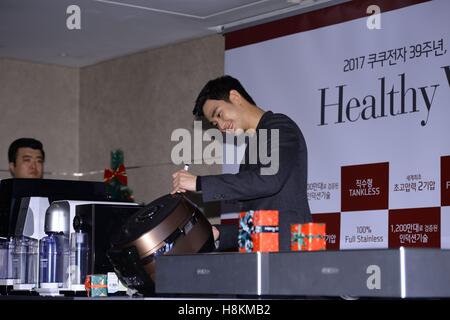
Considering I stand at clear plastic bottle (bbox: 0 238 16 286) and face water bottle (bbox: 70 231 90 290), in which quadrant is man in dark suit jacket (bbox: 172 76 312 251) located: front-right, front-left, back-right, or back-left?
front-left

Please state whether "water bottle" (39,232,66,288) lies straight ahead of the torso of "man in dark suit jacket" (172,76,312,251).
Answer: yes

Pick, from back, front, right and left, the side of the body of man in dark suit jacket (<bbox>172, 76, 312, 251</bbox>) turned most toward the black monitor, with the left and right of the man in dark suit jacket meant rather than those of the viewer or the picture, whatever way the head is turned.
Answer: front

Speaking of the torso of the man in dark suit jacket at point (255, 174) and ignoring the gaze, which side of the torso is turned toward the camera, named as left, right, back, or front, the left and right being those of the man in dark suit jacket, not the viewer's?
left

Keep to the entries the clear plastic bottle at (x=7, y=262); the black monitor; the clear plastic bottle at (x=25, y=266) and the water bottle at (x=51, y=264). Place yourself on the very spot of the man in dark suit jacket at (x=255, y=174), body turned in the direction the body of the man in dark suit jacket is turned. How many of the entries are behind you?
0
